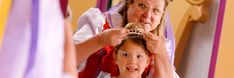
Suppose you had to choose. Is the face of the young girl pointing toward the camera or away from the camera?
toward the camera

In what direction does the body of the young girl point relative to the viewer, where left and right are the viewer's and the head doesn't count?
facing the viewer
